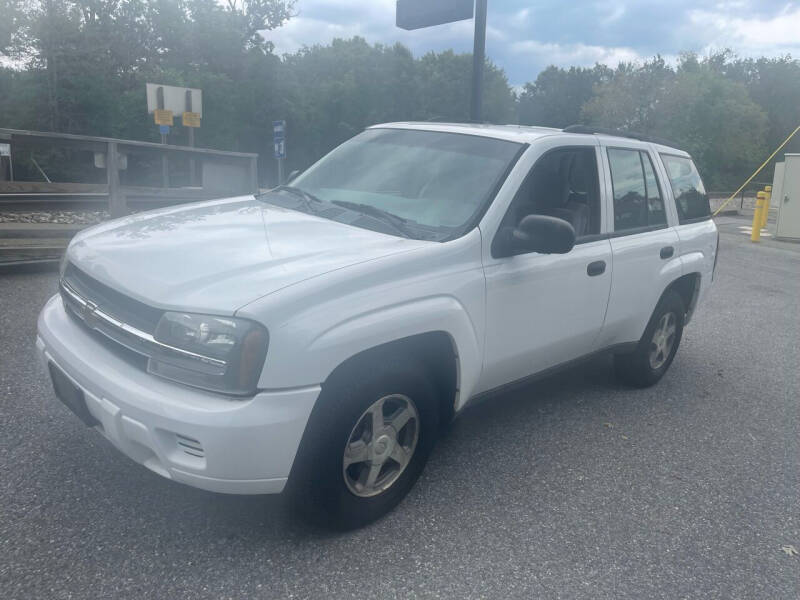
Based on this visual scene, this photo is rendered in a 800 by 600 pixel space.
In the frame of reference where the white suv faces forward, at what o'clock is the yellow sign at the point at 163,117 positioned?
The yellow sign is roughly at 4 o'clock from the white suv.

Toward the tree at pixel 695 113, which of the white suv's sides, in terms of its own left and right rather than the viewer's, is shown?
back

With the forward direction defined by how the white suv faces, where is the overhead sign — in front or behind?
behind

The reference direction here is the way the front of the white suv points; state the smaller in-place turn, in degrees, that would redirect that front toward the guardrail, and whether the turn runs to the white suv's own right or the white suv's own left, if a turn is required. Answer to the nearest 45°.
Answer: approximately 90° to the white suv's own right

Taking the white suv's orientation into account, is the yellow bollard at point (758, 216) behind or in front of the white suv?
behind

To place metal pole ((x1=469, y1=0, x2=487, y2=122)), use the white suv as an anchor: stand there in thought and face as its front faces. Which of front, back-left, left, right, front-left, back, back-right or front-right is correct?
back-right

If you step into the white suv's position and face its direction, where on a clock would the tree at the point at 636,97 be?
The tree is roughly at 5 o'clock from the white suv.

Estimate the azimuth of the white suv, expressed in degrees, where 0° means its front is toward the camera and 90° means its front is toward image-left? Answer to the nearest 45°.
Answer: approximately 45°

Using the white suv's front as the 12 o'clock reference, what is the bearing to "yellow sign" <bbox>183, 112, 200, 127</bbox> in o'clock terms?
The yellow sign is roughly at 4 o'clock from the white suv.

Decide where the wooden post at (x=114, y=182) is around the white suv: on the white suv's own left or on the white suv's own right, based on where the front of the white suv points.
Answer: on the white suv's own right
